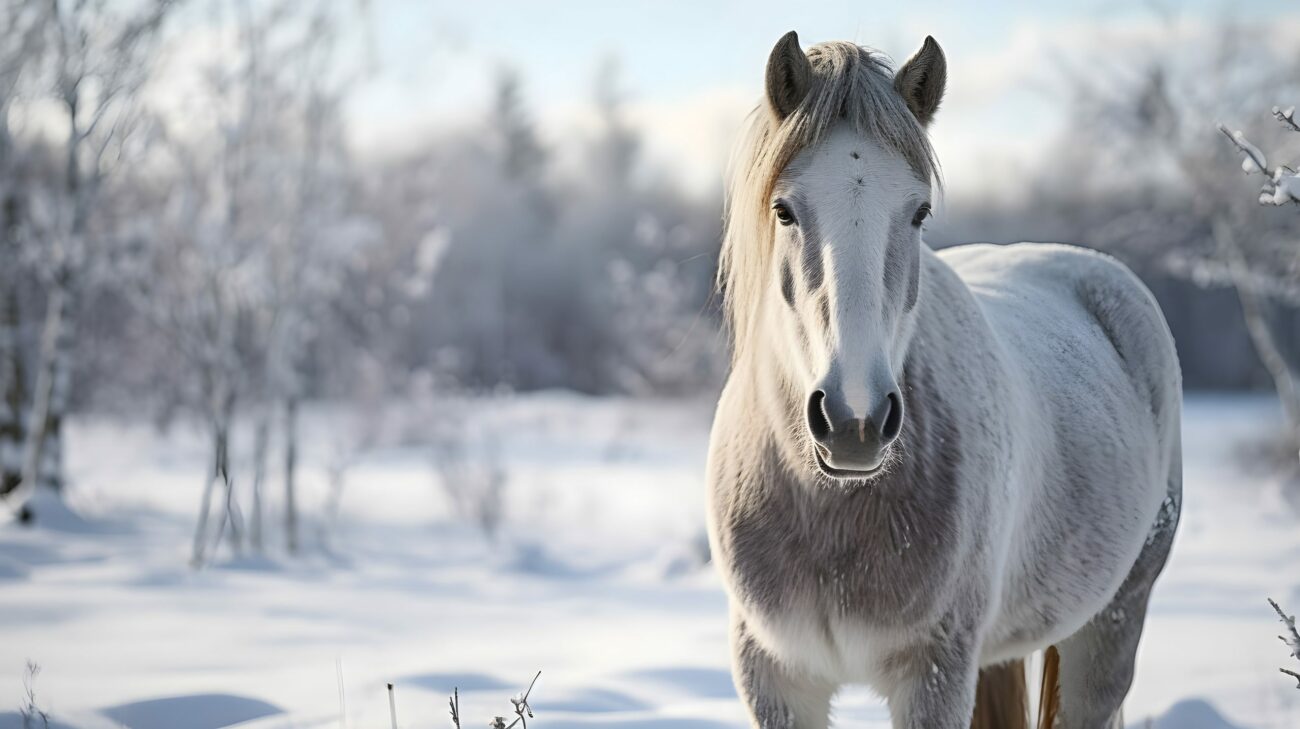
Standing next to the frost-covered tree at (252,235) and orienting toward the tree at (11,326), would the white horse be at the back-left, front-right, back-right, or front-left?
back-left

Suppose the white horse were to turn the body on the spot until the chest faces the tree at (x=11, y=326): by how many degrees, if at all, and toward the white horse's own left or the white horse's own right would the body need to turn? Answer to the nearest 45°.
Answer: approximately 90° to the white horse's own right

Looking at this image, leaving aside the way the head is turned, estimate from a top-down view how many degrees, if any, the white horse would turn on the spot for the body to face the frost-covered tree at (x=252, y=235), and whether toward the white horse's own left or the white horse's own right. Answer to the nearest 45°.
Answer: approximately 90° to the white horse's own right

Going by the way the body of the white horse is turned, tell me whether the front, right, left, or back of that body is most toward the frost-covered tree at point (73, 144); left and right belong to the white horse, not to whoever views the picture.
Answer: right

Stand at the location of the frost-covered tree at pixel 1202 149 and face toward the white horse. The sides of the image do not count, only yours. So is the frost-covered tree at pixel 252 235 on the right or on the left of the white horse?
right

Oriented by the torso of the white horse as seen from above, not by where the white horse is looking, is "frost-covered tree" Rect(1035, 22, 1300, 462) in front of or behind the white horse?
behind

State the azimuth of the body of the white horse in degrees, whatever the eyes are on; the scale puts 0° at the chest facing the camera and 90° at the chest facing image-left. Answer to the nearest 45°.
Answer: approximately 45°
